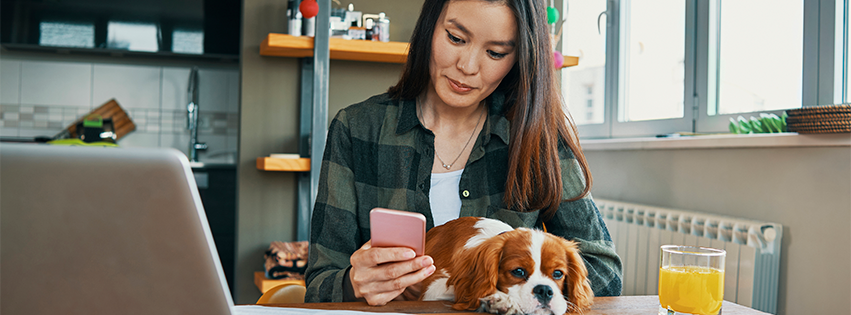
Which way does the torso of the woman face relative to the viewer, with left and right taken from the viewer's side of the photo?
facing the viewer

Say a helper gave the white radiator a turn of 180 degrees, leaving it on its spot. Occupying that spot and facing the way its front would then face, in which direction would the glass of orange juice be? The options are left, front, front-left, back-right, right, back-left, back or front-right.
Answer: back-right

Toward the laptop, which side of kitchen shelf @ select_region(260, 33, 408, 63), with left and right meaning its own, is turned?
front

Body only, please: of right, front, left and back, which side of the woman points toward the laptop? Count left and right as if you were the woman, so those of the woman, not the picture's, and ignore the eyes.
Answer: front

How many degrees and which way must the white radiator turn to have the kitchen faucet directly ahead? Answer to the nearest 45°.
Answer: approximately 45° to its right

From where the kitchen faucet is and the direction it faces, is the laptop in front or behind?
in front

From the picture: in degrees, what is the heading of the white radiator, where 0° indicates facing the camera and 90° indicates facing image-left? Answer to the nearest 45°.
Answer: approximately 45°

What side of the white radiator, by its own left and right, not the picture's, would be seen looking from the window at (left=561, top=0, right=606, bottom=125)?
right

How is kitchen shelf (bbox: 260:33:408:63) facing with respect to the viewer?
toward the camera

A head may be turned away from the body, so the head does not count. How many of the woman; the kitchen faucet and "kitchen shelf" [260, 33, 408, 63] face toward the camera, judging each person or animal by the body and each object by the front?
3
